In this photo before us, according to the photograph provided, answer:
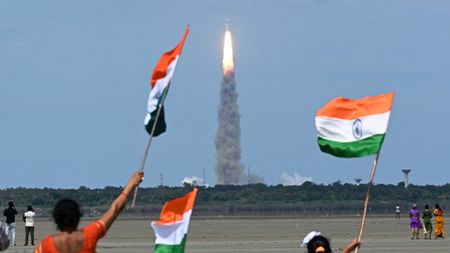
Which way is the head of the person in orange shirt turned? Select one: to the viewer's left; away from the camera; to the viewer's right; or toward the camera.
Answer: away from the camera

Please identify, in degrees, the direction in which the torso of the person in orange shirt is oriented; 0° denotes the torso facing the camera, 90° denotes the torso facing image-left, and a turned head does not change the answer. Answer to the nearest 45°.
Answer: approximately 180°
